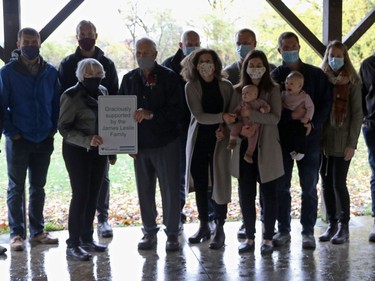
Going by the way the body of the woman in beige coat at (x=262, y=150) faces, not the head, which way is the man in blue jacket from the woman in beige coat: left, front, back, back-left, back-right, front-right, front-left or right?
right

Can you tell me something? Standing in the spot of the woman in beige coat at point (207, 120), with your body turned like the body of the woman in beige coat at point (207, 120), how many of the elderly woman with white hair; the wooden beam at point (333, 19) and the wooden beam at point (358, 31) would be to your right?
1

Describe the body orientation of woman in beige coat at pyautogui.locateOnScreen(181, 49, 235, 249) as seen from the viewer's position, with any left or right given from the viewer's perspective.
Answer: facing the viewer

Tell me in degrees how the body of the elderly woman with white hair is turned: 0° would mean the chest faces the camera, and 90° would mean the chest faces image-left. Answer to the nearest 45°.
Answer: approximately 315°

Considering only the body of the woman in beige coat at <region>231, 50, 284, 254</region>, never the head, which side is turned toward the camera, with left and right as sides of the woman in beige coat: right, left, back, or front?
front

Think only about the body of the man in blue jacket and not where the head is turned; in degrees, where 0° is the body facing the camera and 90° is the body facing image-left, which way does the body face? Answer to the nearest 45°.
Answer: approximately 0°

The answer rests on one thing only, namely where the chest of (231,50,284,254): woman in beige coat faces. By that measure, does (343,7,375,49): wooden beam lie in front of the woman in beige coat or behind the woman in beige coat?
behind

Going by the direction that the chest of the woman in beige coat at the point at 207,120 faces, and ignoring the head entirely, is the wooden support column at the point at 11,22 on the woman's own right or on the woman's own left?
on the woman's own right

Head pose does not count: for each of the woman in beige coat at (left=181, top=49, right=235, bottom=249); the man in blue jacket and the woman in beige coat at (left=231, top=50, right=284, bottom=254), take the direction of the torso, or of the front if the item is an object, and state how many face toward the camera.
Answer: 3

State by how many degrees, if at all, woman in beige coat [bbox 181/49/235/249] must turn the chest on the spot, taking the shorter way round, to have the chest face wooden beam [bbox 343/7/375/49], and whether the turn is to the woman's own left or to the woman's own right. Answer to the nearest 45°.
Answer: approximately 135° to the woman's own left
